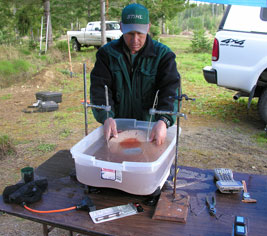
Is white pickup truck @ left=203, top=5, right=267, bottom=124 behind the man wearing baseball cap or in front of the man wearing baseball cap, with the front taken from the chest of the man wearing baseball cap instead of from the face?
behind

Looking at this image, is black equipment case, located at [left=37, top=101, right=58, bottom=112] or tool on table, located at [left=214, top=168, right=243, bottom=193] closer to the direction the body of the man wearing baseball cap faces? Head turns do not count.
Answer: the tool on table

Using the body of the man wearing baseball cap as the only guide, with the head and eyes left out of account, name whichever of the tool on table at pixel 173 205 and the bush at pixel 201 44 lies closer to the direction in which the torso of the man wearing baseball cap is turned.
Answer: the tool on table

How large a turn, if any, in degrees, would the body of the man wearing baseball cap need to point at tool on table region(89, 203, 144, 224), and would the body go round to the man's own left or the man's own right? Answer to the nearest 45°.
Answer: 0° — they already face it

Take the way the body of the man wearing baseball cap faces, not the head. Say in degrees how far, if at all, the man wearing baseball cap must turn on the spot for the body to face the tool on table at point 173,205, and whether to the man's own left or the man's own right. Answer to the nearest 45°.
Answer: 0° — they already face it

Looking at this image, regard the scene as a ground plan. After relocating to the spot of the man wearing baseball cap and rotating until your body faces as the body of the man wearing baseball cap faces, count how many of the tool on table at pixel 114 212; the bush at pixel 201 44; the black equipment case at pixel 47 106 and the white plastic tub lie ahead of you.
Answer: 2

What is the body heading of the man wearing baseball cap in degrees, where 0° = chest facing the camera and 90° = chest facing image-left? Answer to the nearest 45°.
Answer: approximately 0°

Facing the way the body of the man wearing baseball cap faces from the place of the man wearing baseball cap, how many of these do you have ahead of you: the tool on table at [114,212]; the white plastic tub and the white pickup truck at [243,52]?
2

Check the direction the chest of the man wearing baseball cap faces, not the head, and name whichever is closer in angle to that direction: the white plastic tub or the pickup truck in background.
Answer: the white plastic tub

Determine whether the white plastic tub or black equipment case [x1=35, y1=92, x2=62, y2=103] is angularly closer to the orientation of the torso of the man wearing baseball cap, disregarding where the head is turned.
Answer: the white plastic tub

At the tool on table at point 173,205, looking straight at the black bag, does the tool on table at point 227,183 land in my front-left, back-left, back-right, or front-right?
back-right

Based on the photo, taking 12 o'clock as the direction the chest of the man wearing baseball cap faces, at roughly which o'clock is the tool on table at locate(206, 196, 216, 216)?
The tool on table is roughly at 11 o'clock from the man wearing baseball cap.

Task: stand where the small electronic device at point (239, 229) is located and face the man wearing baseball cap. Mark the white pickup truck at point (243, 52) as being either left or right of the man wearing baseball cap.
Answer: right

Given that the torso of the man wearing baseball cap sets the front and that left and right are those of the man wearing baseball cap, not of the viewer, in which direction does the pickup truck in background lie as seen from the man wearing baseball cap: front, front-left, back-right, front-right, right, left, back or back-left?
back
